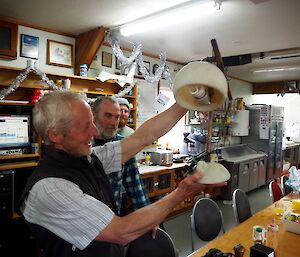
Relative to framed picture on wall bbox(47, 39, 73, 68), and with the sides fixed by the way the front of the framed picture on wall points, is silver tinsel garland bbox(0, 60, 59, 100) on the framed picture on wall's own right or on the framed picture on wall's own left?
on the framed picture on wall's own right

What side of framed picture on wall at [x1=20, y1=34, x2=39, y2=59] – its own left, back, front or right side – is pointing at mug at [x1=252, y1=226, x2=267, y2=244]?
front

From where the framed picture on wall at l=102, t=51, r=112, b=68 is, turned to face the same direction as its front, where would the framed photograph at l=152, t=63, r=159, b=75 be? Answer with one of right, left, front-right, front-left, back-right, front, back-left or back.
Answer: left

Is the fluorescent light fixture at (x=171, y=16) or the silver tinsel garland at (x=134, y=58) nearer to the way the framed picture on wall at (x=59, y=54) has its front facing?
the fluorescent light fixture

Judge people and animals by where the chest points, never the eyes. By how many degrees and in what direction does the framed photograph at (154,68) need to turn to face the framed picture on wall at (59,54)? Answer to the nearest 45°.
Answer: approximately 90° to its right

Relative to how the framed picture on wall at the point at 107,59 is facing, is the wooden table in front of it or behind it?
in front

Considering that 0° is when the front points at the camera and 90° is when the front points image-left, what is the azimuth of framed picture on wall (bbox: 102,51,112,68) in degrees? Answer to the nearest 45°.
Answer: approximately 315°

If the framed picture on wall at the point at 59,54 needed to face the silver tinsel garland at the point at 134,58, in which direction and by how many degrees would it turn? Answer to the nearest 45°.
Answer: approximately 45° to its left

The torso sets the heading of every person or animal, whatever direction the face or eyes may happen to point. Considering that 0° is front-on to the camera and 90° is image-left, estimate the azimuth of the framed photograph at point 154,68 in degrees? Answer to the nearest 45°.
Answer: approximately 315°

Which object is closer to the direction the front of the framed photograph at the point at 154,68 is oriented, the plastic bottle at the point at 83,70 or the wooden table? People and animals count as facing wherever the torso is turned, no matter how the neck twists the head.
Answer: the wooden table

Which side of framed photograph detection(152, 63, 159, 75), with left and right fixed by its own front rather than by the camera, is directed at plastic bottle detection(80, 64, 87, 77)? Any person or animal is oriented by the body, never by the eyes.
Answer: right

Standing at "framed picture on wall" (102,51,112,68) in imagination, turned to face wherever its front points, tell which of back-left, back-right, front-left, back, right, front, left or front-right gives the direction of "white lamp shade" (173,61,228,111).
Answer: front-right
